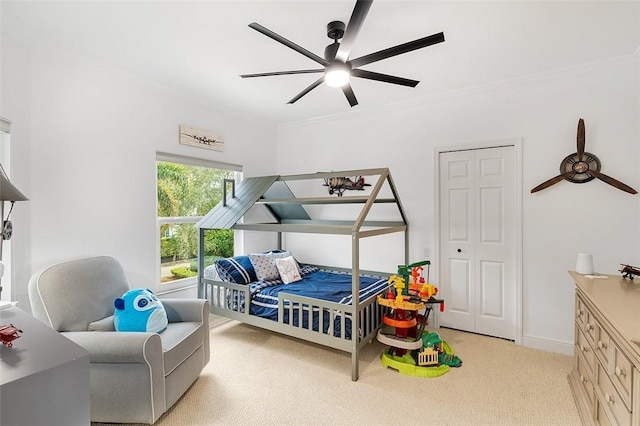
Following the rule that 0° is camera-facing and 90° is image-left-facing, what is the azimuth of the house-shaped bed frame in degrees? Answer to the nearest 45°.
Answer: approximately 315°

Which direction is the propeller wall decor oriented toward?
toward the camera

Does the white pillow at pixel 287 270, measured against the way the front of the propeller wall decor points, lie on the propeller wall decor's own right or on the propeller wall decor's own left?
on the propeller wall decor's own right

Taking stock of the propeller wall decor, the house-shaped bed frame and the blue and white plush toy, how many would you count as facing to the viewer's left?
0

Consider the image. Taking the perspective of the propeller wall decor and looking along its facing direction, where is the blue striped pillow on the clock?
The blue striped pillow is roughly at 2 o'clock from the propeller wall decor.

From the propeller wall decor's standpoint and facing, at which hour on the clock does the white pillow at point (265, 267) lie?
The white pillow is roughly at 2 o'clock from the propeller wall decor.

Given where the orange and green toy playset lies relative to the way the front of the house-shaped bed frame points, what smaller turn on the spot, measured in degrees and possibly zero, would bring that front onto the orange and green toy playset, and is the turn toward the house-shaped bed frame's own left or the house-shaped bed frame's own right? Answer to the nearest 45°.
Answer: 0° — it already faces it

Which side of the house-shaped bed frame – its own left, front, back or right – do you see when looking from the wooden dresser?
front

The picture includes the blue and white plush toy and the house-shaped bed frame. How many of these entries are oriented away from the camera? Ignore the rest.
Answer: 0

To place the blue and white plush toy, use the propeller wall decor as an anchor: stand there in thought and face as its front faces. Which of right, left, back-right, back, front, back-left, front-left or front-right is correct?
front-right

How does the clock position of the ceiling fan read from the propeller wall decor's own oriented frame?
The ceiling fan is roughly at 1 o'clock from the propeller wall decor.

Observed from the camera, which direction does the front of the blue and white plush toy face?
facing the viewer and to the right of the viewer

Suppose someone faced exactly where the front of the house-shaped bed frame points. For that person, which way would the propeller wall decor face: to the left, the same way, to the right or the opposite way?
to the right

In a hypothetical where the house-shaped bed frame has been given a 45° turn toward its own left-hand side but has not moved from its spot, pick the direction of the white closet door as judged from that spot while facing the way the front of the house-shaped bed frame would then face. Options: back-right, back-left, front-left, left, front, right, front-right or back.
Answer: front
